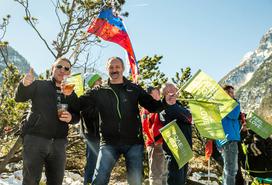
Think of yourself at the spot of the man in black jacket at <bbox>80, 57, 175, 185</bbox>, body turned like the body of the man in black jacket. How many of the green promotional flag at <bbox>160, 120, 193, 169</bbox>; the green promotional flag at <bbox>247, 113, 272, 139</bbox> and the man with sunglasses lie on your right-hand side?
1

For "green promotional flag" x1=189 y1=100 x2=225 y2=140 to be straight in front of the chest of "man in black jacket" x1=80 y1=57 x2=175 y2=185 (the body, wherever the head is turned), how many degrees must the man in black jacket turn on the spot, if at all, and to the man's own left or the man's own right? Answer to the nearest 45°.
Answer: approximately 90° to the man's own left

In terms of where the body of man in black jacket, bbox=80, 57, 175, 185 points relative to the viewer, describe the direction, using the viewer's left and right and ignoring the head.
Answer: facing the viewer

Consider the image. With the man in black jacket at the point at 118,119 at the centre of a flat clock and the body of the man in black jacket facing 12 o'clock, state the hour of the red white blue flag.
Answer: The red white blue flag is roughly at 6 o'clock from the man in black jacket.

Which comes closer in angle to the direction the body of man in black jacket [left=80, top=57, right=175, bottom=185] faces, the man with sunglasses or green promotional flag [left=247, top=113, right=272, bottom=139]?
the man with sunglasses

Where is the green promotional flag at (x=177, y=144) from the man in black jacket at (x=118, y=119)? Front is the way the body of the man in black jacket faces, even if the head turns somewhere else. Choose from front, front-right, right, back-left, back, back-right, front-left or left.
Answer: back-left

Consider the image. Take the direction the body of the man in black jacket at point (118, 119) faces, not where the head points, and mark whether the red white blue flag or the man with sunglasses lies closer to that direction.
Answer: the man with sunglasses

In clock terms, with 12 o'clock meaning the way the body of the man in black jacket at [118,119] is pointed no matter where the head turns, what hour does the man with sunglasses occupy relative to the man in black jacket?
The man with sunglasses is roughly at 3 o'clock from the man in black jacket.

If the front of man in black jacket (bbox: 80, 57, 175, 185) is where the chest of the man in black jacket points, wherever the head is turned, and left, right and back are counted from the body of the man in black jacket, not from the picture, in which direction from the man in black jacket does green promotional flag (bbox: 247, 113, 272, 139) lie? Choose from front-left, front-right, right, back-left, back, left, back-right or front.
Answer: back-left
